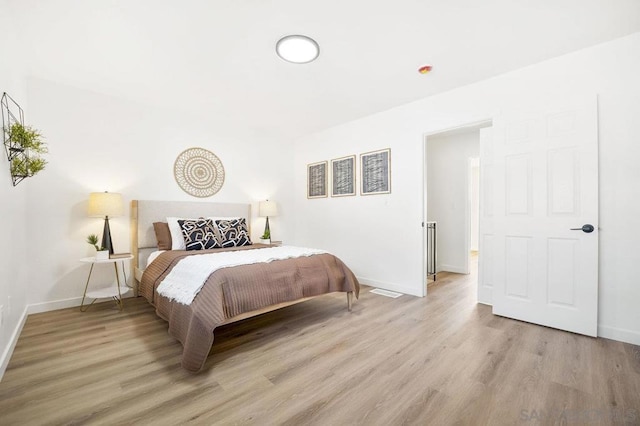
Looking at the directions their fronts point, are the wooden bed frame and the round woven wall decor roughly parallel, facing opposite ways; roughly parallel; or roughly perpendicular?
roughly parallel

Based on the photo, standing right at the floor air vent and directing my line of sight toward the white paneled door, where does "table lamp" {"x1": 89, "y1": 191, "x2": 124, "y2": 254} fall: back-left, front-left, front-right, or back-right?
back-right

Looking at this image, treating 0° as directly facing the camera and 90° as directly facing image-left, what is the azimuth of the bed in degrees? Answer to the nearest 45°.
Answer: approximately 315°

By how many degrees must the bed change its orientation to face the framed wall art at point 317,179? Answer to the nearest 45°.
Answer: approximately 90° to its left

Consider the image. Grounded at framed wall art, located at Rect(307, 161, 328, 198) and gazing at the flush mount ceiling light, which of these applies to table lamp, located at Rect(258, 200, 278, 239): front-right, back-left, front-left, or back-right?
front-right

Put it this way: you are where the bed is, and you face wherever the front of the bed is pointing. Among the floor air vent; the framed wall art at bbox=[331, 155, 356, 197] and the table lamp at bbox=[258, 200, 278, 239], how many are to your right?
0

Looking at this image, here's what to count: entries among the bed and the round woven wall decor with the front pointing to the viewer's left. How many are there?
0

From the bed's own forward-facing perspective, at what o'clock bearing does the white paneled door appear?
The white paneled door is roughly at 11 o'clock from the bed.

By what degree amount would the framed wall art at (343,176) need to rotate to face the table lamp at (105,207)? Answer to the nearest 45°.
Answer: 0° — it already faces it

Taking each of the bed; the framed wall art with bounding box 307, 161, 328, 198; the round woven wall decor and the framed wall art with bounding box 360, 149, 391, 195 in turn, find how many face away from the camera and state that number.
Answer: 0

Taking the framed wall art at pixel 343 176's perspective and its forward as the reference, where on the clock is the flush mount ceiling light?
The flush mount ceiling light is roughly at 11 o'clock from the framed wall art.

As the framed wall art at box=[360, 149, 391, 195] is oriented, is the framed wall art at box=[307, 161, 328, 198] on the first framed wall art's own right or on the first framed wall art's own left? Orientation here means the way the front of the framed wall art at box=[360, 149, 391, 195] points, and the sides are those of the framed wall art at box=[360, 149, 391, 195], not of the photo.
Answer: on the first framed wall art's own right

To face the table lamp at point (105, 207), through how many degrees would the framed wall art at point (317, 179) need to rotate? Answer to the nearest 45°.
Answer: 0° — it already faces it

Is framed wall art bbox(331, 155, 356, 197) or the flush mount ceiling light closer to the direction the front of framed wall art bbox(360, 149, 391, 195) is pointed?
the flush mount ceiling light

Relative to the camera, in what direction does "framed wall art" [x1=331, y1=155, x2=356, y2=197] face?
facing the viewer and to the left of the viewer

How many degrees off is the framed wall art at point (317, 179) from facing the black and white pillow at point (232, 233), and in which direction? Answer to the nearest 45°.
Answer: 0° — it already faces it
